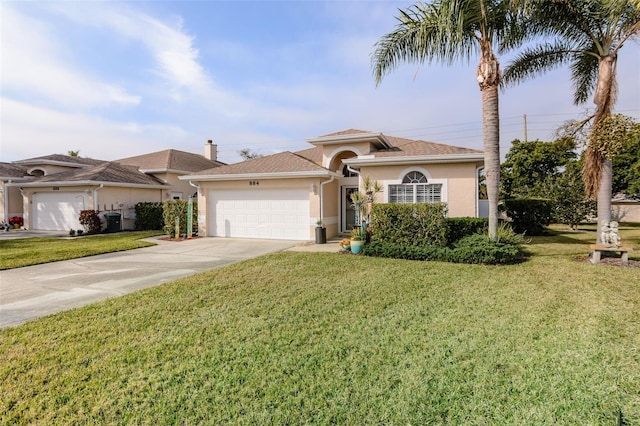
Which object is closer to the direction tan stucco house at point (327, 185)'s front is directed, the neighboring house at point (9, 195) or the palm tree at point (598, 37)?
the palm tree

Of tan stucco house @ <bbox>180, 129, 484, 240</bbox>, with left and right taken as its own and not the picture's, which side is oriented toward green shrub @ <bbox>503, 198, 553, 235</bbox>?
left

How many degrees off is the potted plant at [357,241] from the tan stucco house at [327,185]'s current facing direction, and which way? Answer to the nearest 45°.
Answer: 0° — it already faces it

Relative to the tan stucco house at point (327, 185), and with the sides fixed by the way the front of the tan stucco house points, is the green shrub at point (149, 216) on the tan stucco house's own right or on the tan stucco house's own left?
on the tan stucco house's own right

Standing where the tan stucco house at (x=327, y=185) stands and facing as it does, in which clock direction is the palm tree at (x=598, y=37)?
The palm tree is roughly at 10 o'clock from the tan stucco house.

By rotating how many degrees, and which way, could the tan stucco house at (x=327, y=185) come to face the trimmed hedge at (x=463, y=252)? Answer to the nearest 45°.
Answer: approximately 45° to its left

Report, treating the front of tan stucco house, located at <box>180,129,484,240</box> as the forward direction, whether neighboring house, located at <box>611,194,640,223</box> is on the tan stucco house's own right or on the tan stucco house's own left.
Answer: on the tan stucco house's own left

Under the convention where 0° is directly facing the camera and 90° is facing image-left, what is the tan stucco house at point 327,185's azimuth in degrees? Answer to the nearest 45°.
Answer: approximately 0°

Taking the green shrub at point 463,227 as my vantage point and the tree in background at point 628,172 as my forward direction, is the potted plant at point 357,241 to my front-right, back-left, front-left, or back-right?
back-left
